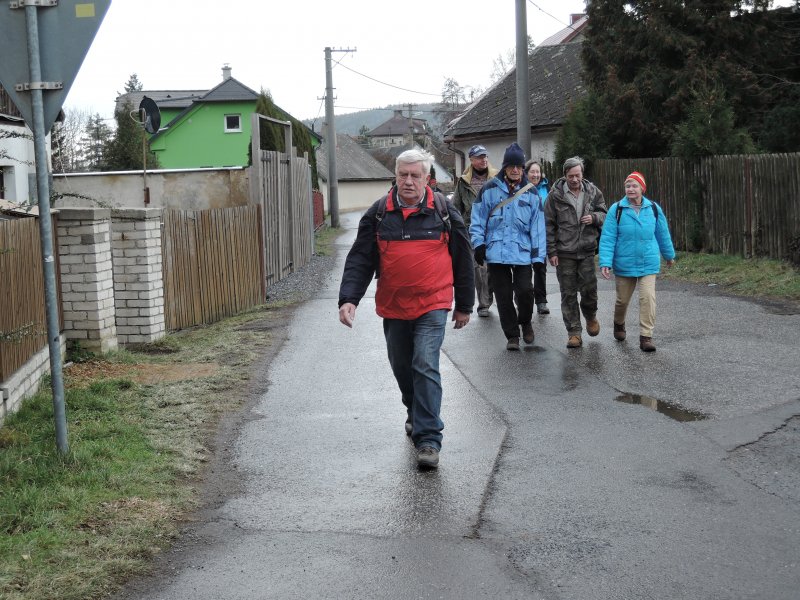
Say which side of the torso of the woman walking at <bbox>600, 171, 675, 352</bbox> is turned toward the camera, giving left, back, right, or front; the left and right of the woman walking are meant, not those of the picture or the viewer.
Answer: front

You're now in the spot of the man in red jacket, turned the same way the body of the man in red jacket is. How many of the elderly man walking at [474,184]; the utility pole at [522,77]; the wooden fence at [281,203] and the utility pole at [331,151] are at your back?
4

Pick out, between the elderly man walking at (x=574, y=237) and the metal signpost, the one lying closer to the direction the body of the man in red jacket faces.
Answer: the metal signpost

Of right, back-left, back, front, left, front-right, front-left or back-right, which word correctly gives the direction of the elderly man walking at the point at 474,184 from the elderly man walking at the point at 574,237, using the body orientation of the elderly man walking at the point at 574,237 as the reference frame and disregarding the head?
back-right

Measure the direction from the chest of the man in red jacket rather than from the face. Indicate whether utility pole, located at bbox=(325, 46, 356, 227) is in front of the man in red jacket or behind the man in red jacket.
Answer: behind

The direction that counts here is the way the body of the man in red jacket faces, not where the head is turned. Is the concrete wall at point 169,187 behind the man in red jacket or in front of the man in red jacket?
behind

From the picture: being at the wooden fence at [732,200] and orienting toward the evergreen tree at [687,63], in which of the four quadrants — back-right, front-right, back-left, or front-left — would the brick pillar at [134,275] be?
back-left

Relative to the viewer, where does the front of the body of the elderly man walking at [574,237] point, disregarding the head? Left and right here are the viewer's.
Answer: facing the viewer

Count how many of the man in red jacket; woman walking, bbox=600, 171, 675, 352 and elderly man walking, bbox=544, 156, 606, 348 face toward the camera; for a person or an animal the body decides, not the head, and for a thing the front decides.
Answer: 3

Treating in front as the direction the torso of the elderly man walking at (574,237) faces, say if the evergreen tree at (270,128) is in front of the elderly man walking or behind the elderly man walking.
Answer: behind

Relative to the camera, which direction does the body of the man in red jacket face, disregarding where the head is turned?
toward the camera

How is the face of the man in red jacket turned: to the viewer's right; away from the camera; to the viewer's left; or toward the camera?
toward the camera

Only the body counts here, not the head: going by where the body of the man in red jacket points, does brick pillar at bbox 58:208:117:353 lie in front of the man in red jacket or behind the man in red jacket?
behind

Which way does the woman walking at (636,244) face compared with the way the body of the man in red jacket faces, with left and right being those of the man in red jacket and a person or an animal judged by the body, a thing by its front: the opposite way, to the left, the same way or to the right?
the same way

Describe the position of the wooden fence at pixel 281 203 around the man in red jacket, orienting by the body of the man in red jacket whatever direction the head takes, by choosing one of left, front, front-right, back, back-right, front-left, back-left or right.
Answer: back

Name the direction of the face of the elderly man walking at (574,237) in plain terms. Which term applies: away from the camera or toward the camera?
toward the camera

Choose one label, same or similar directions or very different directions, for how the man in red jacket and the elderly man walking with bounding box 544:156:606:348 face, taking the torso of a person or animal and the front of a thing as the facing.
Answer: same or similar directions

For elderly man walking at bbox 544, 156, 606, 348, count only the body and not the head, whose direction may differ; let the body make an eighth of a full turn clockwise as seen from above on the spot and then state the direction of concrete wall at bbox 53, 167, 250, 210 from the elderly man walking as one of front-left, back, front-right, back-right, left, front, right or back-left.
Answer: right

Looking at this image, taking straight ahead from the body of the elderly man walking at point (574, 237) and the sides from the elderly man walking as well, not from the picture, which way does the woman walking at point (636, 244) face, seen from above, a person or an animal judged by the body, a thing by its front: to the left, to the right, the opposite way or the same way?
the same way
